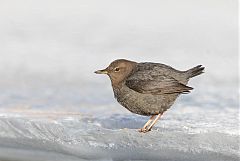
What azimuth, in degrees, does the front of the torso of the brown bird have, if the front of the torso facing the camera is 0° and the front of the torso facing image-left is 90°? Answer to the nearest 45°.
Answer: approximately 90°
